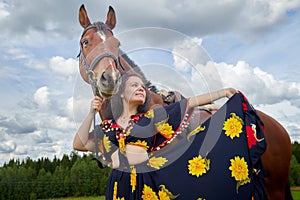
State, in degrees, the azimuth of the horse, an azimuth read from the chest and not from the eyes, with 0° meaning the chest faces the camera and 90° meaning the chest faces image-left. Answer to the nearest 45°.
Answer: approximately 45°

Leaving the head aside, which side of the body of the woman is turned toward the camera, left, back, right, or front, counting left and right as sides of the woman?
front

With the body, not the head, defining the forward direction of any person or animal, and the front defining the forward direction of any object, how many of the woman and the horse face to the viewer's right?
0
